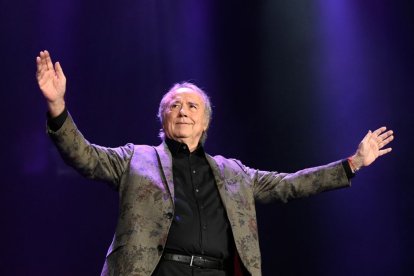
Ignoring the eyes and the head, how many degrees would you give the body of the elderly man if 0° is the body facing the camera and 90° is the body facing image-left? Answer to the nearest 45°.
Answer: approximately 0°
